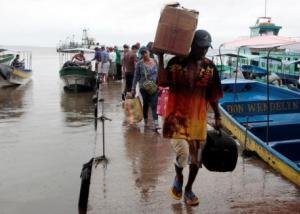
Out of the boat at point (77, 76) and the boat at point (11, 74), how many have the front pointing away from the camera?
0

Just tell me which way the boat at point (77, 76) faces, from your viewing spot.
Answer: facing the viewer

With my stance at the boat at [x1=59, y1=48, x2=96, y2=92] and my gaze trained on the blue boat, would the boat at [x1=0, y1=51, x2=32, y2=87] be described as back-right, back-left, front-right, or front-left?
back-right

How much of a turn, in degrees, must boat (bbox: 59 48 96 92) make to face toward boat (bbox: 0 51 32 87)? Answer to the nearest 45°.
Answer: approximately 135° to its right

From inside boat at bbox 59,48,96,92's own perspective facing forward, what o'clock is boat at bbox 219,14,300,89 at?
boat at bbox 219,14,300,89 is roughly at 9 o'clock from boat at bbox 59,48,96,92.

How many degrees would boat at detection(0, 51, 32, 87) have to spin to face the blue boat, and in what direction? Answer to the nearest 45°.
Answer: approximately 45° to its left
